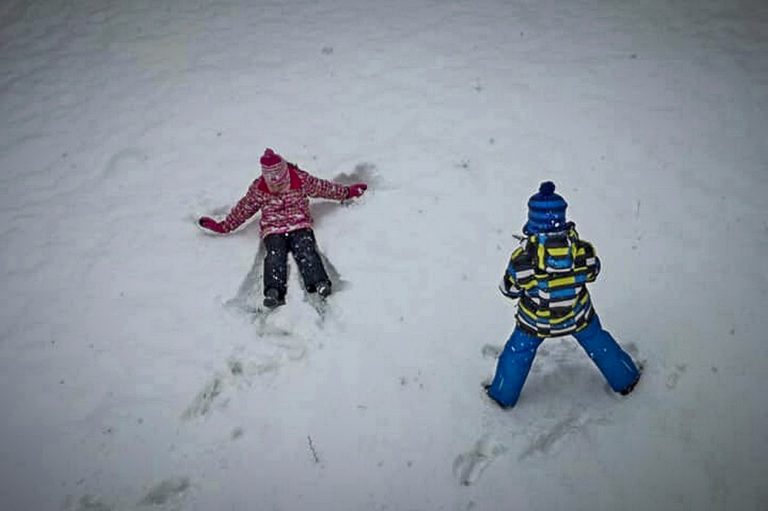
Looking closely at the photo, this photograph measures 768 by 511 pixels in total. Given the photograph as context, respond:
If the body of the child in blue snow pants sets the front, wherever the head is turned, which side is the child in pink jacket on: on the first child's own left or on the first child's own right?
on the first child's own left

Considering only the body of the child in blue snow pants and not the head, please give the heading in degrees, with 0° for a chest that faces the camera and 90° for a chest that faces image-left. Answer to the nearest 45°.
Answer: approximately 180°
